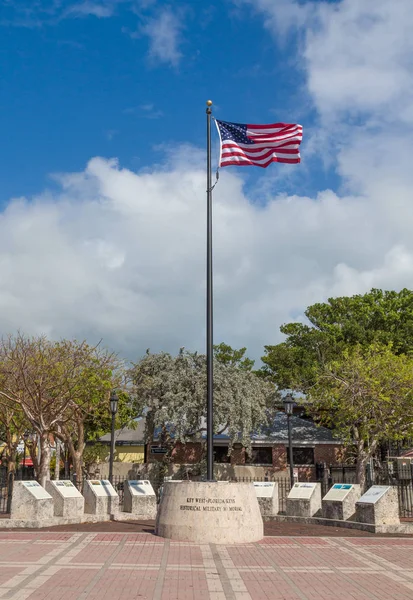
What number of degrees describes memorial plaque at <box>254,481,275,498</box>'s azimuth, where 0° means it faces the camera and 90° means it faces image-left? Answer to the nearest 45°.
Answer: approximately 0°

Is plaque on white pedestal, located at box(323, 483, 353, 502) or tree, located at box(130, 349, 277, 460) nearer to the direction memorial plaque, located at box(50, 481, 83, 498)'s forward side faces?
the plaque on white pedestal

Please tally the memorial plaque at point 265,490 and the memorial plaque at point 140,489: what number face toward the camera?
2

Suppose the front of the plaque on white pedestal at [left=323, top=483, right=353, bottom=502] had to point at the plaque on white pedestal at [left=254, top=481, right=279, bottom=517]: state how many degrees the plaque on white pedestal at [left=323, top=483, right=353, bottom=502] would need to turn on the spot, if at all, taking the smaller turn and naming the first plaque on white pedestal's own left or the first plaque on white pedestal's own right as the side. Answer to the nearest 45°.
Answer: approximately 90° to the first plaque on white pedestal's own right

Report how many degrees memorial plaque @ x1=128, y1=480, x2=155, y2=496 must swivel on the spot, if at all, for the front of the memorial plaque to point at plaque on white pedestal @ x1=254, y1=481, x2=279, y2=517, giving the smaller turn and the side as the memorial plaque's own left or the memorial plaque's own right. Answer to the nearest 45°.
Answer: approximately 90° to the memorial plaque's own left

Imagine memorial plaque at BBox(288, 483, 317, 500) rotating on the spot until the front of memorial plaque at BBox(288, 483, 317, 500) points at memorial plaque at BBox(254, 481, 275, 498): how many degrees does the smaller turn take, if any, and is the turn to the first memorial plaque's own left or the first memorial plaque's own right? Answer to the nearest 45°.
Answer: approximately 90° to the first memorial plaque's own right

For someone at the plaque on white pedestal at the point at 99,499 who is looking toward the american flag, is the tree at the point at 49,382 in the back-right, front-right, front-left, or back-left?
back-left

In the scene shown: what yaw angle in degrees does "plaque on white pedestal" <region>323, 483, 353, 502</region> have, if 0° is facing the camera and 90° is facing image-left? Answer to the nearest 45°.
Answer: approximately 45°

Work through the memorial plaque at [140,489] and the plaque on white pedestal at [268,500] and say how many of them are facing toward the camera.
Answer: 2

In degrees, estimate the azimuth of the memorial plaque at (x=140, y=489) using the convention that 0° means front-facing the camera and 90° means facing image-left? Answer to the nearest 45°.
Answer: approximately 0°

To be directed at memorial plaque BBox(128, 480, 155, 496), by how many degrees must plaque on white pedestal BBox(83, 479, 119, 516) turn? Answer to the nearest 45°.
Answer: approximately 90° to its left

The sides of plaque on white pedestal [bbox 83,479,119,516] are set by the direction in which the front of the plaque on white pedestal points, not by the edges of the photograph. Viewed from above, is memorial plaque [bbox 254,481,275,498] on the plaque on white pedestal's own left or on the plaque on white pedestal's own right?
on the plaque on white pedestal's own left

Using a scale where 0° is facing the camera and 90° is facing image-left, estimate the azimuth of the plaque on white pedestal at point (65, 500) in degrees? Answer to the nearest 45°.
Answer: approximately 315°
